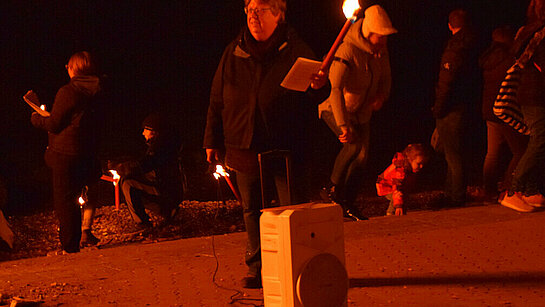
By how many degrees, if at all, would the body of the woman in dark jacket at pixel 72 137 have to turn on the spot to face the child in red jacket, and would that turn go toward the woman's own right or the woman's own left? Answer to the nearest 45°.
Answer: approximately 135° to the woman's own right

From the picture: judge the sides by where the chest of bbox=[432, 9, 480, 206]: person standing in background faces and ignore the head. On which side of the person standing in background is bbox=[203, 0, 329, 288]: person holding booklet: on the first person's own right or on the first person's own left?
on the first person's own left

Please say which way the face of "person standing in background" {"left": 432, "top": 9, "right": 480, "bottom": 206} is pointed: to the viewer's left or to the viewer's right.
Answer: to the viewer's left

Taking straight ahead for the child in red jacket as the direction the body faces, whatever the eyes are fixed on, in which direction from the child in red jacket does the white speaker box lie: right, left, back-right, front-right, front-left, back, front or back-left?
right

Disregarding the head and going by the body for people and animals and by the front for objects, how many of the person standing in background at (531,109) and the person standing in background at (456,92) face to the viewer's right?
0

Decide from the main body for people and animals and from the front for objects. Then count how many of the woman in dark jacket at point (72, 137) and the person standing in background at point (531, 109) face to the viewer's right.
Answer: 0

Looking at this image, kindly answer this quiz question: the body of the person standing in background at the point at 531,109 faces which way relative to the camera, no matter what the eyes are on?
to the viewer's left

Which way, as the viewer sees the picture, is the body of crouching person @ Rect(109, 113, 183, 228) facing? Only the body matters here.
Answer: to the viewer's left

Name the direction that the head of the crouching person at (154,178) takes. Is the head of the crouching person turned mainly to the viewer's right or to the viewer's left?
to the viewer's left
